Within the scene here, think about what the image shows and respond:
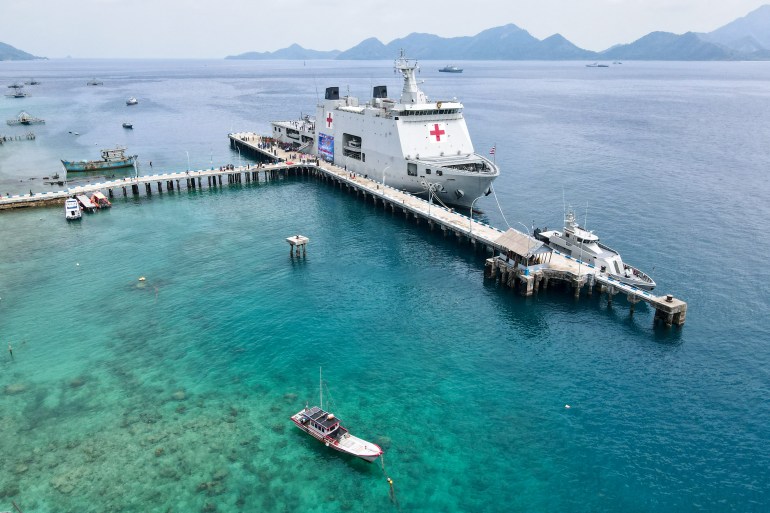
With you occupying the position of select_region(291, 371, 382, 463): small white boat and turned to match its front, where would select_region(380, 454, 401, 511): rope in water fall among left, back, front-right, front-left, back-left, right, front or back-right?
front

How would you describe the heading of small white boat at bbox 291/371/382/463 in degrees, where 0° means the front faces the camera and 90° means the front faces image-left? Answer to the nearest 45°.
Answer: approximately 315°
